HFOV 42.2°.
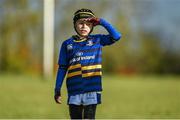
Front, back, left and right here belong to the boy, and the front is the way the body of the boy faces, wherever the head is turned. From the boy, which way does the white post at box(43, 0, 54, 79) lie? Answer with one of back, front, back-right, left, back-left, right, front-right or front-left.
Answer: back

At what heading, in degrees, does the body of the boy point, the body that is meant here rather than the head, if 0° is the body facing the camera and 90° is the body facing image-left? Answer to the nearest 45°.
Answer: approximately 0°
